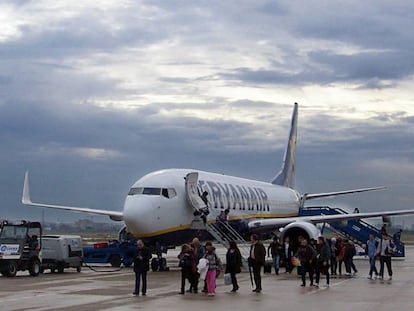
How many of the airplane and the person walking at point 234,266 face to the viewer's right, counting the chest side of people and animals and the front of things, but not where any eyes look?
0

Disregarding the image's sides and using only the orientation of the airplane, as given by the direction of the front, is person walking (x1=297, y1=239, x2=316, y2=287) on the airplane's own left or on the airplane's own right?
on the airplane's own left

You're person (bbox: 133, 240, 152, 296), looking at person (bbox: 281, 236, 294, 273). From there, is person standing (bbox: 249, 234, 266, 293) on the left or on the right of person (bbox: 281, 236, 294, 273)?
right

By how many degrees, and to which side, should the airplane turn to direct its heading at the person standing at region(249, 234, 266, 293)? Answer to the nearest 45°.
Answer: approximately 45° to its left

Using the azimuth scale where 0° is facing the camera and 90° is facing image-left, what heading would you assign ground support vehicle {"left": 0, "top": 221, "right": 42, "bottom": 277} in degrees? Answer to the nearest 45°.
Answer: approximately 45°
